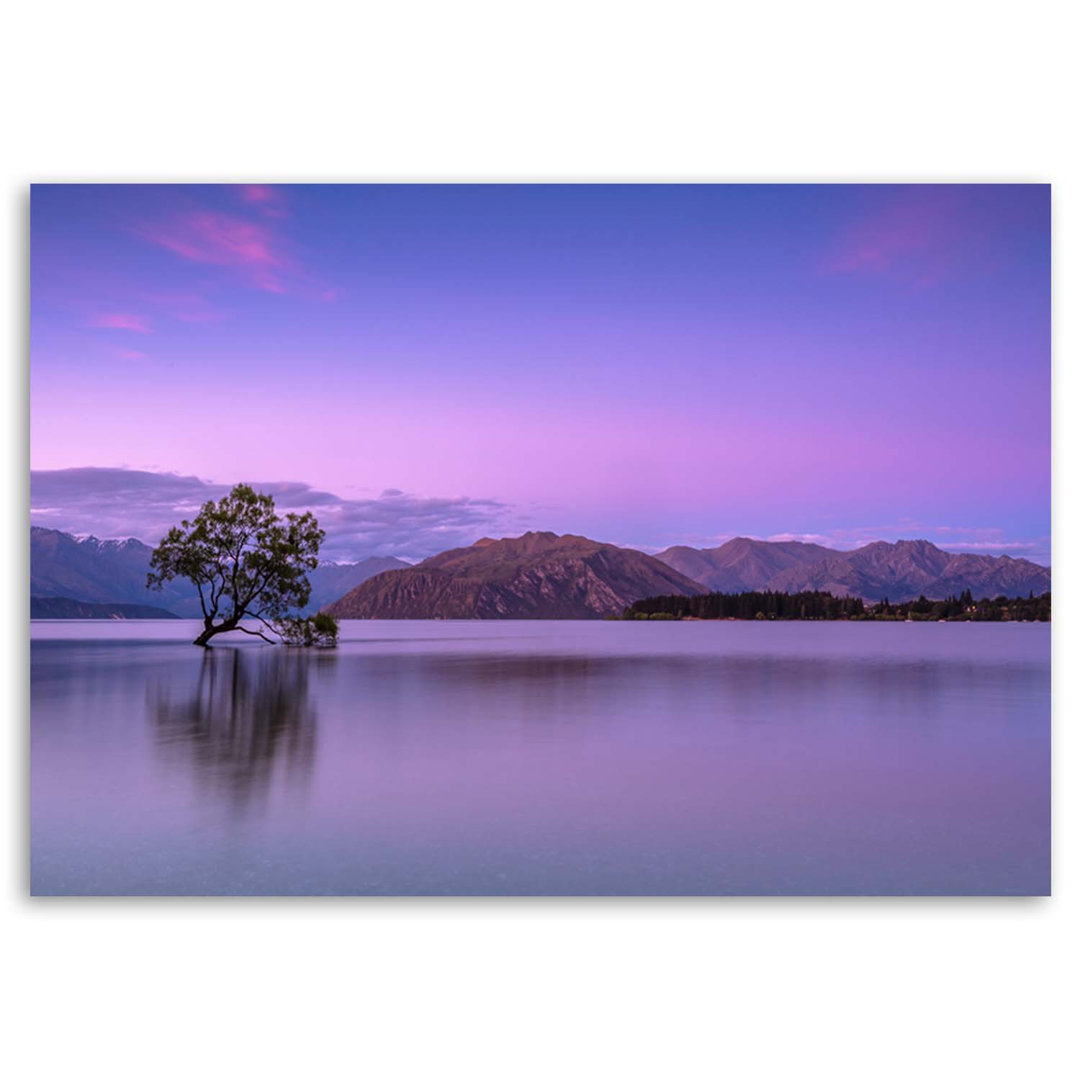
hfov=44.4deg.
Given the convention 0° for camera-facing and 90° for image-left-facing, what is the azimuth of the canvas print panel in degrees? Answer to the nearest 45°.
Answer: approximately 0°
